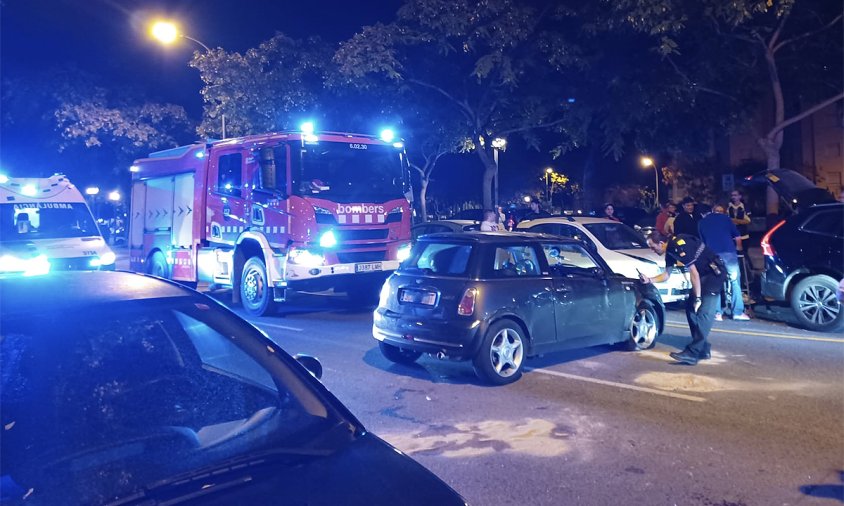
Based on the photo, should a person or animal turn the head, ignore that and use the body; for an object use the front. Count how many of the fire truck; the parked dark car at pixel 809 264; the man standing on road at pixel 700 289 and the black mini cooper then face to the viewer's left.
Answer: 1

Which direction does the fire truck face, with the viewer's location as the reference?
facing the viewer and to the right of the viewer

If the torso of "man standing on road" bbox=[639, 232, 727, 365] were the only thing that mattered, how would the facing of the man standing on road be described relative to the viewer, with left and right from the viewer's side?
facing to the left of the viewer

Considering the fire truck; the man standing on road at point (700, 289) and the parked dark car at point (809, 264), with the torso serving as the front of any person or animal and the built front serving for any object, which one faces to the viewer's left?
the man standing on road

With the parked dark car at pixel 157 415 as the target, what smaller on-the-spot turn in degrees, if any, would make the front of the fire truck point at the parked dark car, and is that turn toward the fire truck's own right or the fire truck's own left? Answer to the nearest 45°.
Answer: approximately 45° to the fire truck's own right

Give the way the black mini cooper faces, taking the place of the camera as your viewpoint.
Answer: facing away from the viewer and to the right of the viewer

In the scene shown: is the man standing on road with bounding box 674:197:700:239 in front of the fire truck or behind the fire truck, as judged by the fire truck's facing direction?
in front

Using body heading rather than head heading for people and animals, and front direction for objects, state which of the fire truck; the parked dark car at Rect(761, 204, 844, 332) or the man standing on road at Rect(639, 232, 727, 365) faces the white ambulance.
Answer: the man standing on road

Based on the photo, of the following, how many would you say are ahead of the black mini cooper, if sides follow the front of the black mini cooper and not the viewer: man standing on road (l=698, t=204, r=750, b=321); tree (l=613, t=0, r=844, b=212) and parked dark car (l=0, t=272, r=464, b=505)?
2
